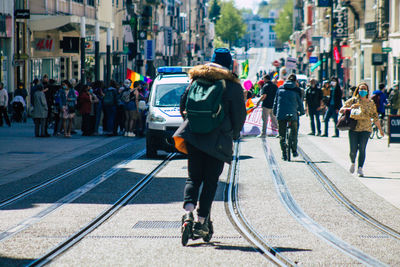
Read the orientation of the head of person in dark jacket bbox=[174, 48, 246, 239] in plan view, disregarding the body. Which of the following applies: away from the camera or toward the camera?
away from the camera

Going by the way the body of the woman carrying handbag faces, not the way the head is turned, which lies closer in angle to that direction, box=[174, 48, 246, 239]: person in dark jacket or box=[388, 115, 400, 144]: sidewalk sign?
the person in dark jacket

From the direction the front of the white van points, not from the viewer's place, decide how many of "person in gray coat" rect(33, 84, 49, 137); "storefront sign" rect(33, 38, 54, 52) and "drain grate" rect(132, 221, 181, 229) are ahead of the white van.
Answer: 1

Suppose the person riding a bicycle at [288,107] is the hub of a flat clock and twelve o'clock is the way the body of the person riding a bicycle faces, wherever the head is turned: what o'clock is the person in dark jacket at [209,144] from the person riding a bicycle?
The person in dark jacket is roughly at 6 o'clock from the person riding a bicycle.

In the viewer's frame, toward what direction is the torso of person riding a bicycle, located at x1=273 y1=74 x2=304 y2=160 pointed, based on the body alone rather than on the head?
away from the camera
